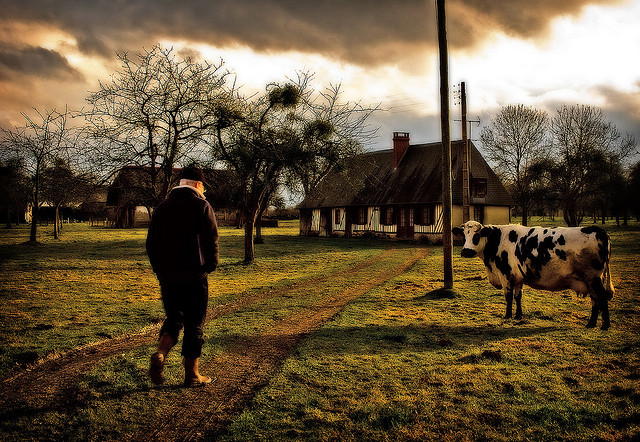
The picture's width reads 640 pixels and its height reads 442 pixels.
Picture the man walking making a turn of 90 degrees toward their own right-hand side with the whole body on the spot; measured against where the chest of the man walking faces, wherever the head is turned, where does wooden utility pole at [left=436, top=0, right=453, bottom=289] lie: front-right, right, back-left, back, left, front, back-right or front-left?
left

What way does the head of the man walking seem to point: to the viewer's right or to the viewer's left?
to the viewer's right

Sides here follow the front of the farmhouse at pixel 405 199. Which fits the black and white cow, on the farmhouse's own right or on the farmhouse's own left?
on the farmhouse's own left

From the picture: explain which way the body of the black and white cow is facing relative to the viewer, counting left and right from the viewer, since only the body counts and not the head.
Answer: facing to the left of the viewer

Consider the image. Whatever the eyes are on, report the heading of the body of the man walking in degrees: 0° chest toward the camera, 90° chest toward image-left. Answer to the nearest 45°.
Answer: approximately 225°

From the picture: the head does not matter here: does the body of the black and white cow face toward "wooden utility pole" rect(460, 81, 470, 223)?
no

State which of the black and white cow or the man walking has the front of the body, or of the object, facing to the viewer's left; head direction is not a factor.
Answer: the black and white cow

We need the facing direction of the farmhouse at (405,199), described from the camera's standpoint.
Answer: facing the viewer and to the left of the viewer

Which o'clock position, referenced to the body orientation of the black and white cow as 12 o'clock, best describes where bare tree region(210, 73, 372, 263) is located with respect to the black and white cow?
The bare tree is roughly at 1 o'clock from the black and white cow.

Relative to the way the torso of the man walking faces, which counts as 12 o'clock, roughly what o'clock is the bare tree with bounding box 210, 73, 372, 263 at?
The bare tree is roughly at 11 o'clock from the man walking.

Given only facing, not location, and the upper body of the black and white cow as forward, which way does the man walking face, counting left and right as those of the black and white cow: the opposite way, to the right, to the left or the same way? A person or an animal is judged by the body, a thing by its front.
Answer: to the right

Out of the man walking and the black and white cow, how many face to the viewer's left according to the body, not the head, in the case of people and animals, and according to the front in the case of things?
1

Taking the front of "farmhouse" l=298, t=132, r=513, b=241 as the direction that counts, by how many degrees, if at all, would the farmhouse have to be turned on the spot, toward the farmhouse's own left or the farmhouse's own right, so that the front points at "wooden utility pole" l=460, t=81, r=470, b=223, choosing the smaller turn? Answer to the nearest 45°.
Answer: approximately 45° to the farmhouse's own left

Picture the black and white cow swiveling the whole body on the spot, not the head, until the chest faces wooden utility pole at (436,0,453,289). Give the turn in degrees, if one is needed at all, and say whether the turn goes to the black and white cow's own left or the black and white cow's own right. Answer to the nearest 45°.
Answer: approximately 45° to the black and white cow's own right

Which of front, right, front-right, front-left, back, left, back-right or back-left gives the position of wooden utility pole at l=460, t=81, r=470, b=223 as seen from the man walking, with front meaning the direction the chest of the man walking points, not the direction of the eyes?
front

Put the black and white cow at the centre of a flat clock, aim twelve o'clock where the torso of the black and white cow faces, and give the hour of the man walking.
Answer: The man walking is roughly at 10 o'clock from the black and white cow.
